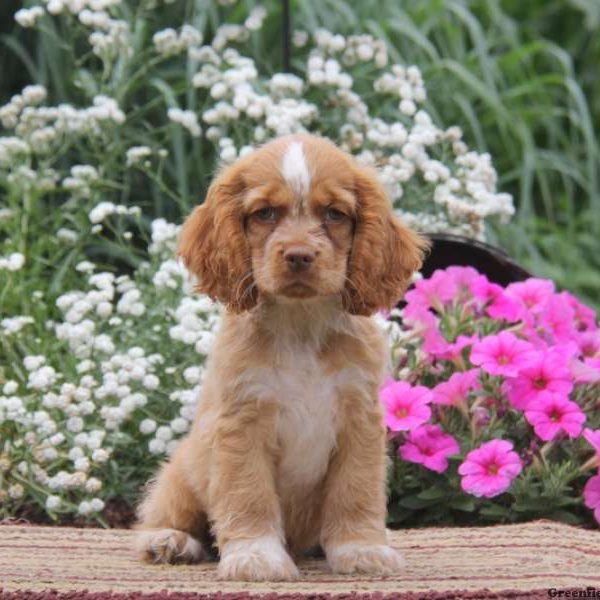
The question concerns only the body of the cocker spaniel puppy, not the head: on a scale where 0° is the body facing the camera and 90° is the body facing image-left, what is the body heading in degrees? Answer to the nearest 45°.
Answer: approximately 0°

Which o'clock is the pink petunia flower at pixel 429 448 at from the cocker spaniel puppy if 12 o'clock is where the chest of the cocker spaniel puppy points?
The pink petunia flower is roughly at 7 o'clock from the cocker spaniel puppy.

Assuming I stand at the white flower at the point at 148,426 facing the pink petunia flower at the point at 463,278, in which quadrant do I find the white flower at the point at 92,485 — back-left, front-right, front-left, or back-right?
back-right

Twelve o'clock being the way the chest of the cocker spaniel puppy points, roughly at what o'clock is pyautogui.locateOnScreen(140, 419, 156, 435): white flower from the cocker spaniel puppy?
The white flower is roughly at 5 o'clock from the cocker spaniel puppy.

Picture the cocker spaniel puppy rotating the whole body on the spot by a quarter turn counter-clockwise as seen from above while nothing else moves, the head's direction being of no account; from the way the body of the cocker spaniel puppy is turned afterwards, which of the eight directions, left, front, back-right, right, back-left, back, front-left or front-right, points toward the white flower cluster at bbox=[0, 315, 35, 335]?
back-left

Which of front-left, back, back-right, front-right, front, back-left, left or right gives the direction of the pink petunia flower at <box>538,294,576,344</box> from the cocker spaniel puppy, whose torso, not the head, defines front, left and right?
back-left

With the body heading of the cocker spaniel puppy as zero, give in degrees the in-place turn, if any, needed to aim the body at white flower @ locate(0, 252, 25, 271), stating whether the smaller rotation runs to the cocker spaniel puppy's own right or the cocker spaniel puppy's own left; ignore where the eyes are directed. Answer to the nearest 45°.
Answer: approximately 135° to the cocker spaniel puppy's own right

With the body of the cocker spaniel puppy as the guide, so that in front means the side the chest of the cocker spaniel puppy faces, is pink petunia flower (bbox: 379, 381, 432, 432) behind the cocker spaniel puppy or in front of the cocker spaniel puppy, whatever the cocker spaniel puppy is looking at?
behind

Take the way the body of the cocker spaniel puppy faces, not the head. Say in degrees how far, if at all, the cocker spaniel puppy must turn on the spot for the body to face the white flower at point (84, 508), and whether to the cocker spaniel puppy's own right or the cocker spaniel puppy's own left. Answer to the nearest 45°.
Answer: approximately 135° to the cocker spaniel puppy's own right

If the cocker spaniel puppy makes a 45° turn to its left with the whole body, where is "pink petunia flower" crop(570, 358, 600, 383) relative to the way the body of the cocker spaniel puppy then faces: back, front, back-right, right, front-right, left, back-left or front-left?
left

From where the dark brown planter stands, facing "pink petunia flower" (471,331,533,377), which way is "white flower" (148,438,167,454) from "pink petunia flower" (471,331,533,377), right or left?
right
